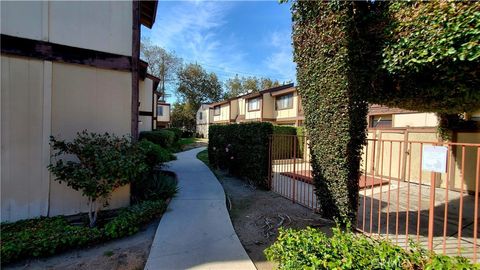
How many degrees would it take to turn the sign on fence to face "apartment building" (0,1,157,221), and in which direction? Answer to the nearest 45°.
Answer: approximately 45° to its right

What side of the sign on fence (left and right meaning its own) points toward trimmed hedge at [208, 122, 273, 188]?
right

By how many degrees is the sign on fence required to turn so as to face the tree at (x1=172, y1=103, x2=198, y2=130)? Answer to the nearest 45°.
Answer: approximately 135° to its right

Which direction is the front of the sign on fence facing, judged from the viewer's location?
facing the viewer

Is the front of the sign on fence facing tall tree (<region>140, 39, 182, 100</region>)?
no

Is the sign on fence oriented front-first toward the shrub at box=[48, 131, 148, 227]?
no

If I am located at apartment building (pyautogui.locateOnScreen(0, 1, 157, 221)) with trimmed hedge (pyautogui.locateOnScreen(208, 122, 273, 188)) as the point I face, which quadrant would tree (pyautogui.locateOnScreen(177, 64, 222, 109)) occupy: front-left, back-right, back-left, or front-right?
front-left

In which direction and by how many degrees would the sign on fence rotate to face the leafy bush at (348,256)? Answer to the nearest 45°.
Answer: approximately 45° to its right

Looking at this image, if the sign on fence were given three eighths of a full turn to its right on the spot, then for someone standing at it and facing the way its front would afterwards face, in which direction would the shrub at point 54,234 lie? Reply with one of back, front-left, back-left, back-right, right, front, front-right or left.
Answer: left

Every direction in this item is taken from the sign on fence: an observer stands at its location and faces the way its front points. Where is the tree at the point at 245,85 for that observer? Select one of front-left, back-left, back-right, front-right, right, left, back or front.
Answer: back-right

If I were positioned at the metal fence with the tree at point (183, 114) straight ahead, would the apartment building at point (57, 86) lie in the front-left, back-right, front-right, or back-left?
front-left

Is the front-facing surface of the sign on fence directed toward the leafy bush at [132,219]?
no

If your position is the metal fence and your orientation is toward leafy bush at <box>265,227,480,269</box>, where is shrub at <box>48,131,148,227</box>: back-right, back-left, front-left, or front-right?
front-right

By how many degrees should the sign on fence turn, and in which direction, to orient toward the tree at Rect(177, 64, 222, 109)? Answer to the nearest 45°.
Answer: approximately 135° to its right

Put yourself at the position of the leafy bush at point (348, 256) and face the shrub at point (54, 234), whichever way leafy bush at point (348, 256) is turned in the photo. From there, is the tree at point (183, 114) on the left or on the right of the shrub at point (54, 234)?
right
